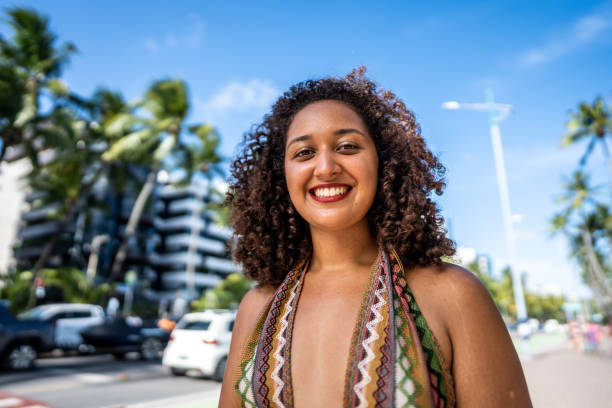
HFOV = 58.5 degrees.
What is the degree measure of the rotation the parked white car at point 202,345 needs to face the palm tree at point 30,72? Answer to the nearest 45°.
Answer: approximately 90° to its left

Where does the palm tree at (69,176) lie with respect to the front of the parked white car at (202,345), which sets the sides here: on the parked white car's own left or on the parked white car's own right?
on the parked white car's own left

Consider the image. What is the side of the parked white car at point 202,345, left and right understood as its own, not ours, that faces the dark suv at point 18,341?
left

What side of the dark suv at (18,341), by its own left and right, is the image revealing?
left

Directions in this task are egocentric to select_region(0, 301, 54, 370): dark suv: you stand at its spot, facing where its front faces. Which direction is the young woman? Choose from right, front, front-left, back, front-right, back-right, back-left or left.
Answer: right

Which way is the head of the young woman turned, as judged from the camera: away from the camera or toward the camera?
toward the camera

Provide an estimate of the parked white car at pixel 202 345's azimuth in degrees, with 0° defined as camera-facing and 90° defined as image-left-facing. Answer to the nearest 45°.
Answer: approximately 225°

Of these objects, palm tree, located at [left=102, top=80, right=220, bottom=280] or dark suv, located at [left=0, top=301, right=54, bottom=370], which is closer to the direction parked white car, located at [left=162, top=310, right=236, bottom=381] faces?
the palm tree

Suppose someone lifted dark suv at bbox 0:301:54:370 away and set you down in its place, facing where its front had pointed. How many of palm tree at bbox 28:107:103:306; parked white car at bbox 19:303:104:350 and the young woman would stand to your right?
1
